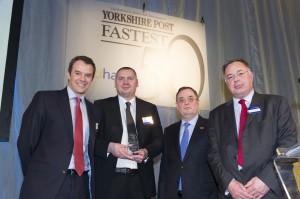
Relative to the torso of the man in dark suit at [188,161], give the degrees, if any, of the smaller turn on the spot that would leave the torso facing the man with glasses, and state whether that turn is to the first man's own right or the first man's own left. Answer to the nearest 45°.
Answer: approximately 45° to the first man's own left

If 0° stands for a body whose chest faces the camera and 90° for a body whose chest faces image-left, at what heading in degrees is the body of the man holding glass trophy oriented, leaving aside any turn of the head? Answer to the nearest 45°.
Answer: approximately 0°

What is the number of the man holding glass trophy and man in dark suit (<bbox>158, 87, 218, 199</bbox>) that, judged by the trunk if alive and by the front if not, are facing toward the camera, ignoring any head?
2

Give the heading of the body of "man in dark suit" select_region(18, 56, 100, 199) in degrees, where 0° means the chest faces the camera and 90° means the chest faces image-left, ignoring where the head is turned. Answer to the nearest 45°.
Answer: approximately 315°

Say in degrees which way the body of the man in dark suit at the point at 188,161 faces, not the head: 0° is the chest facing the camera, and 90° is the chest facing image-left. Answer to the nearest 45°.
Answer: approximately 0°

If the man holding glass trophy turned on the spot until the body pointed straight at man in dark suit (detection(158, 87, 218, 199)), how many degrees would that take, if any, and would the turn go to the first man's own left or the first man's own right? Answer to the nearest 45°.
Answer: approximately 90° to the first man's own left
